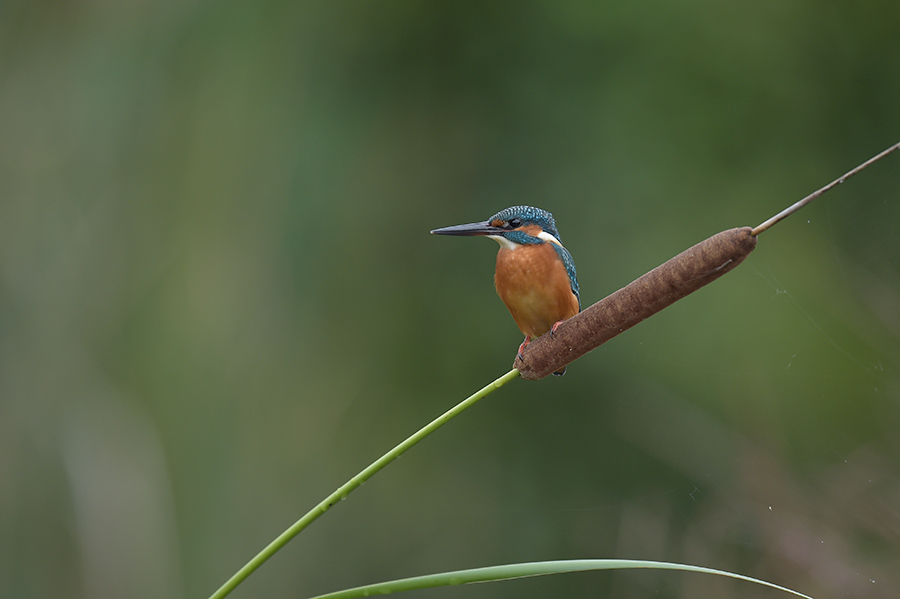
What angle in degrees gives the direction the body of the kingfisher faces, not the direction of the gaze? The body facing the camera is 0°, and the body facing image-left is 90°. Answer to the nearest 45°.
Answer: approximately 45°
